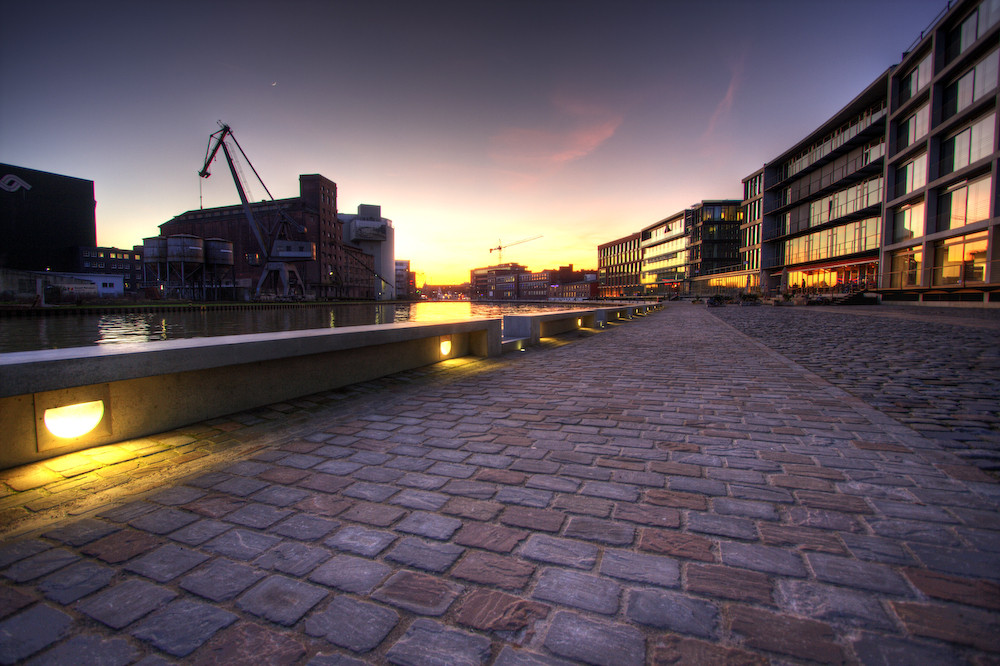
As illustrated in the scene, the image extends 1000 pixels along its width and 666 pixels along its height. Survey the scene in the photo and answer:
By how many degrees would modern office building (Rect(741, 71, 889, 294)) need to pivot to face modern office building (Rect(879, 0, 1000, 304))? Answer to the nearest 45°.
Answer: approximately 45° to its left

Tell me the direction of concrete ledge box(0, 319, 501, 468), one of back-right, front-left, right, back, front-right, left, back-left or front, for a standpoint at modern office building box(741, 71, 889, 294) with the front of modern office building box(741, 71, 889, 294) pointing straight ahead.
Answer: front-left

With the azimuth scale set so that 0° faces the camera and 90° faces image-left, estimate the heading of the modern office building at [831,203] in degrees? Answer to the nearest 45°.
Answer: approximately 45°

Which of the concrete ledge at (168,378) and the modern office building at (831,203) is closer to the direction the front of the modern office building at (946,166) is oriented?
the concrete ledge

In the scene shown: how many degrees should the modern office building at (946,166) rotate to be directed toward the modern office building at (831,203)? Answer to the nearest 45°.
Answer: approximately 90° to its right

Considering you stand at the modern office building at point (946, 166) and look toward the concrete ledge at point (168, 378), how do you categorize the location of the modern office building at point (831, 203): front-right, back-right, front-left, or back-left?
back-right
